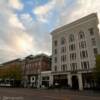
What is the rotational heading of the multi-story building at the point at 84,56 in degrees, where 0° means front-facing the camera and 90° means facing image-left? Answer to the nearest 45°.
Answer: approximately 45°
